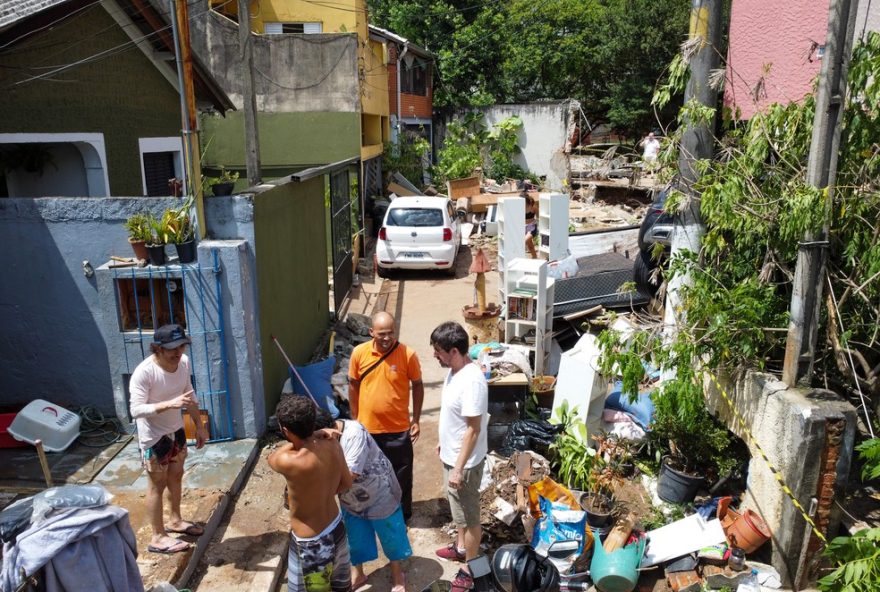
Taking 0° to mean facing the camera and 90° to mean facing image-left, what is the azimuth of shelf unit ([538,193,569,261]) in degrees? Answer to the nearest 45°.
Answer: approximately 45°

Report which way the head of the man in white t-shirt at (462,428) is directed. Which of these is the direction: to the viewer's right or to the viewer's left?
to the viewer's left

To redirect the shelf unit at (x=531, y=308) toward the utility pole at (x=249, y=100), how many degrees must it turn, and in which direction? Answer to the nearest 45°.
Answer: approximately 45° to its right

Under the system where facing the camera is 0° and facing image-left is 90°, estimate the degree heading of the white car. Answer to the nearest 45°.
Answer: approximately 180°
